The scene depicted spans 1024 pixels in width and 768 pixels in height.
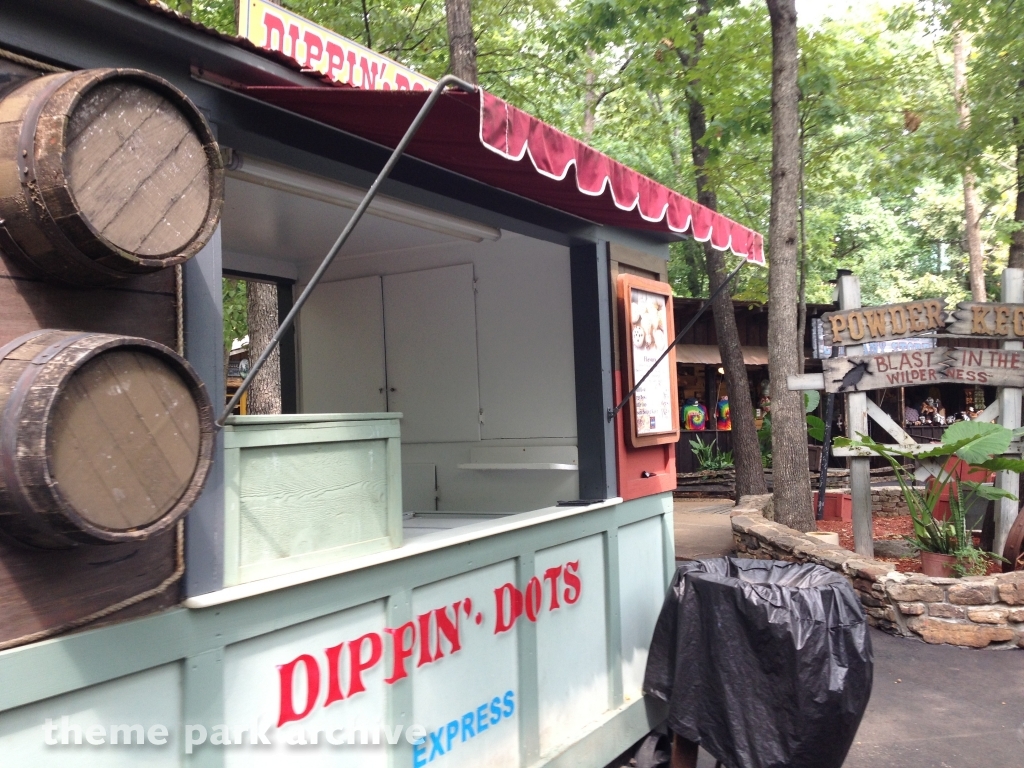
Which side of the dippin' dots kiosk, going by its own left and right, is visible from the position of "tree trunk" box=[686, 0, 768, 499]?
left

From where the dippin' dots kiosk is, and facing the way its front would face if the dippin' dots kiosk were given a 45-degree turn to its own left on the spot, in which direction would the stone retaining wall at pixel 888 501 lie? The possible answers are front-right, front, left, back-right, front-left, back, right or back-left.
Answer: front-left

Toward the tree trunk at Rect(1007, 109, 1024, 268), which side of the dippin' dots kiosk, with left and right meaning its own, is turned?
left

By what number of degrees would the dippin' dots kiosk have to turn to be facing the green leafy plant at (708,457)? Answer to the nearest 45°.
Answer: approximately 90° to its left

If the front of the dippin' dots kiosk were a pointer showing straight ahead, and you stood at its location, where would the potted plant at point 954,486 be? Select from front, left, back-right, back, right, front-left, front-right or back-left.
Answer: left

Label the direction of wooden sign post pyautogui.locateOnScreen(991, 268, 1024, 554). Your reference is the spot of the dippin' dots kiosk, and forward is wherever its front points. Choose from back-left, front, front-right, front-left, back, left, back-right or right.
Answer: left

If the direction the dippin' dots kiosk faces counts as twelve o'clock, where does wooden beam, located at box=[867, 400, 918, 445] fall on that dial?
The wooden beam is roughly at 9 o'clock from the dippin' dots kiosk.

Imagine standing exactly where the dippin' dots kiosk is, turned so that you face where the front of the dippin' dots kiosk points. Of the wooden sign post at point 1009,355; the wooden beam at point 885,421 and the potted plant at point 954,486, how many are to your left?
3

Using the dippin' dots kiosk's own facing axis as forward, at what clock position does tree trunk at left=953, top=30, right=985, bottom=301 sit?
The tree trunk is roughly at 9 o'clock from the dippin' dots kiosk.

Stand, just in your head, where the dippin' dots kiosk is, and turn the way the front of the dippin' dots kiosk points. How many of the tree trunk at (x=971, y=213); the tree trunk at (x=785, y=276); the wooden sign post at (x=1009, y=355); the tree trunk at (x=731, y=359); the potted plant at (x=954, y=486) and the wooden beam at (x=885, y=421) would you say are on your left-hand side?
6

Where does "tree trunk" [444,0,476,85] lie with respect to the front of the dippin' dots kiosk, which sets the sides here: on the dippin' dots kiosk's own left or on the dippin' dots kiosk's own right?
on the dippin' dots kiosk's own left

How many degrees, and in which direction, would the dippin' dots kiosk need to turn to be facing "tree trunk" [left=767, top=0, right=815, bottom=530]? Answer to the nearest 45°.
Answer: approximately 90° to its left

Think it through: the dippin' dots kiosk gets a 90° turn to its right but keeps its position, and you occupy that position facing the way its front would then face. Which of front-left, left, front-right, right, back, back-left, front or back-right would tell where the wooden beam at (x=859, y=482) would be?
back

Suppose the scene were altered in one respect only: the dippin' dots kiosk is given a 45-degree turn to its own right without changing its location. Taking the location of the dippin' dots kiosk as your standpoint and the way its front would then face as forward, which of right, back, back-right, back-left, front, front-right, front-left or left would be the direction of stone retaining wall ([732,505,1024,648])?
back-left

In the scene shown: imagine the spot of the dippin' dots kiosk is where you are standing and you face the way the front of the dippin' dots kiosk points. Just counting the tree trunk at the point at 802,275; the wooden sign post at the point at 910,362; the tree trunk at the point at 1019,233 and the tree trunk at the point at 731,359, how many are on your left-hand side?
4

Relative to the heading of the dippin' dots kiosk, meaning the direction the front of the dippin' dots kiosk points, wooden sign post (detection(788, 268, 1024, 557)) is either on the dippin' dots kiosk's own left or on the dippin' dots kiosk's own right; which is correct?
on the dippin' dots kiosk's own left

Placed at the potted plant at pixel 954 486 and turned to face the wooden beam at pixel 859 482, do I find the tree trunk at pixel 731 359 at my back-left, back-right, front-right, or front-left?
front-right
